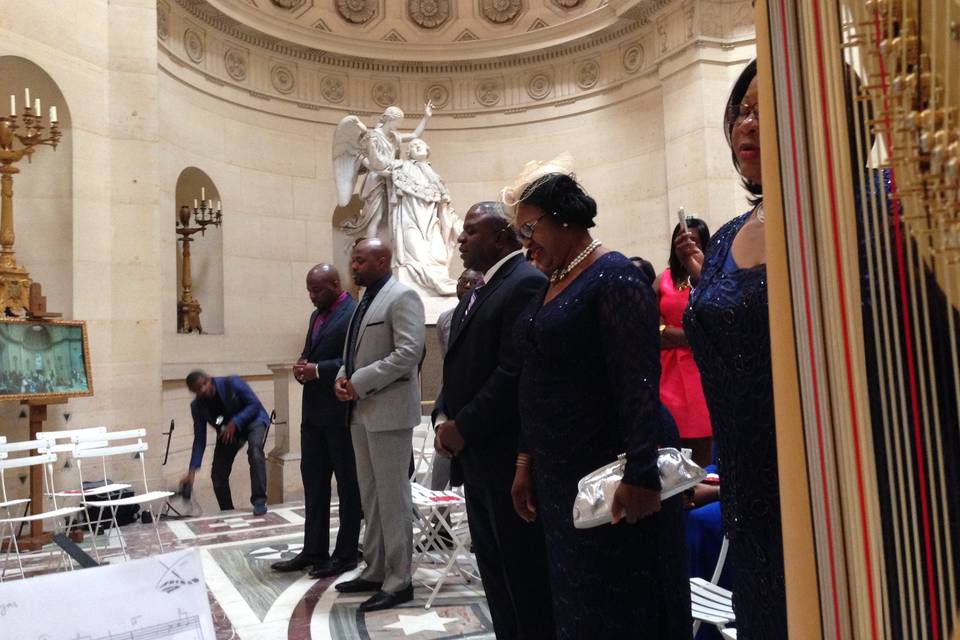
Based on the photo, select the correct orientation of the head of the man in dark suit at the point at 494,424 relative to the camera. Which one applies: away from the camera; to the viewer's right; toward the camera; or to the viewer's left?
to the viewer's left

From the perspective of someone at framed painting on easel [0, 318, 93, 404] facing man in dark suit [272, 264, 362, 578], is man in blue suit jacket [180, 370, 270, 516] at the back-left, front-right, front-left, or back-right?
front-left

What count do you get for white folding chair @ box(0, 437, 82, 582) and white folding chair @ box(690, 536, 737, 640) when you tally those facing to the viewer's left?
1

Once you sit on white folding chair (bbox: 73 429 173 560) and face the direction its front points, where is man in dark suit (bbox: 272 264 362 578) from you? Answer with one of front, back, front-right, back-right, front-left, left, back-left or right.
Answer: front

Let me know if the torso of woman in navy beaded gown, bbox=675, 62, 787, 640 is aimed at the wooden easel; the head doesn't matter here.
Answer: no

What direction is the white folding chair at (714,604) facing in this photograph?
to the viewer's left

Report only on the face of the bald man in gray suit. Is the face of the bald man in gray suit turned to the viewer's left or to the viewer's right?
to the viewer's left

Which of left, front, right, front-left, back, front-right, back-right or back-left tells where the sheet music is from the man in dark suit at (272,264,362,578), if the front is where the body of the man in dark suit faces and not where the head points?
front-left

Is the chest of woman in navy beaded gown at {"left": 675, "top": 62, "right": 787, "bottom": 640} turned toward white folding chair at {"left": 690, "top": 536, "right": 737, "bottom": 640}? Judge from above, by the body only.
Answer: no

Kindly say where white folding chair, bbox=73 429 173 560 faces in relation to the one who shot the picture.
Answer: facing the viewer and to the right of the viewer

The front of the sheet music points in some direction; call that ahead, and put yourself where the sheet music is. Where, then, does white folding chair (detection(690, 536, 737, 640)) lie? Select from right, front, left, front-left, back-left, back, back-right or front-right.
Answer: left

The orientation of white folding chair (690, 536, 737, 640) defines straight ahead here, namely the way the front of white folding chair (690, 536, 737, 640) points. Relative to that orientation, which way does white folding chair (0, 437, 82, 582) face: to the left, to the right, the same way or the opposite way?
the opposite way

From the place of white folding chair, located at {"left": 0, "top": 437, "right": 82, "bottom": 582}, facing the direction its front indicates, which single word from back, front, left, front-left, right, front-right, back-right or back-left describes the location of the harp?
front-right

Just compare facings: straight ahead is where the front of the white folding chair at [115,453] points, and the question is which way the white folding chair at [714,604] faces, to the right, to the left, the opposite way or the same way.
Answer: the opposite way

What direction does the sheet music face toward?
toward the camera

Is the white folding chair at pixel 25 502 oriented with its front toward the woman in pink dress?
yes

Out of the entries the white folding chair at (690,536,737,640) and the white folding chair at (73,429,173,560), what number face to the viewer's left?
1

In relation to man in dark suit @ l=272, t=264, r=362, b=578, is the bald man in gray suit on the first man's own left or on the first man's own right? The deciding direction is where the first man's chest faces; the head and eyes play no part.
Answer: on the first man's own left

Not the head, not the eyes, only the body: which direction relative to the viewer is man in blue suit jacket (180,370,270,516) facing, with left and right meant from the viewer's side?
facing the viewer and to the left of the viewer
